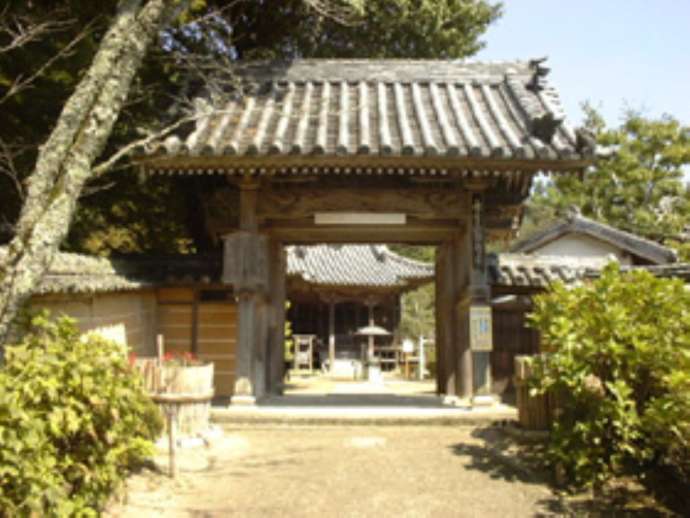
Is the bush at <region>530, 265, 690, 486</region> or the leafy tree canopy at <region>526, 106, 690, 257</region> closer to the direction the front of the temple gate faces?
the bush

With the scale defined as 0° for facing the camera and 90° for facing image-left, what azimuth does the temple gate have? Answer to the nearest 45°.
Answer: approximately 0°

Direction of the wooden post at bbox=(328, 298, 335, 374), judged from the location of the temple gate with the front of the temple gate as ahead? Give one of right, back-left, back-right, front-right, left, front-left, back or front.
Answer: back

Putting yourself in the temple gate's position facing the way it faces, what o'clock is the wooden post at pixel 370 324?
The wooden post is roughly at 6 o'clock from the temple gate.

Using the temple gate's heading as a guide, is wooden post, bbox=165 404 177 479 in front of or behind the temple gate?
in front

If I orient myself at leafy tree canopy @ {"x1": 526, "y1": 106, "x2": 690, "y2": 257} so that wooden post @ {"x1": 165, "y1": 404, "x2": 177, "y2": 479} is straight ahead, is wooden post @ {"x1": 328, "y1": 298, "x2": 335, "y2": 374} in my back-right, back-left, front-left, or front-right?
front-right

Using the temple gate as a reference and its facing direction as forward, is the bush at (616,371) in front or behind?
in front

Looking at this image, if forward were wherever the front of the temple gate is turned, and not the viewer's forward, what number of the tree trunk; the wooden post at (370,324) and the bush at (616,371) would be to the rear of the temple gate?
1

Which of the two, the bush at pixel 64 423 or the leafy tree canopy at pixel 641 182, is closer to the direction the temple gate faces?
the bush

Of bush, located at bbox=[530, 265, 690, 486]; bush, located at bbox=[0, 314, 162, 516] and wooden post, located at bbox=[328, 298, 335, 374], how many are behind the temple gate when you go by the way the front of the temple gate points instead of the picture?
1

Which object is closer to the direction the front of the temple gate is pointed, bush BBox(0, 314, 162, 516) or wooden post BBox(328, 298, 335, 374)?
the bush
